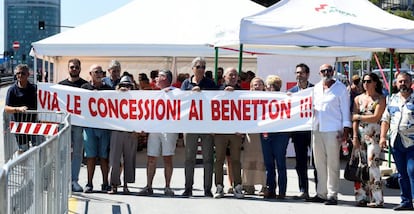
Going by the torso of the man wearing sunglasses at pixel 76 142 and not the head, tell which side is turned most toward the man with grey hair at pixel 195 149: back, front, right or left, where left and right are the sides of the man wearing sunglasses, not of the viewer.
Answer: left

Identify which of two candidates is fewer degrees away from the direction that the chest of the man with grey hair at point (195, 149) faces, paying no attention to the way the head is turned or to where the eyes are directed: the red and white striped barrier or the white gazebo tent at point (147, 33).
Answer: the red and white striped barrier

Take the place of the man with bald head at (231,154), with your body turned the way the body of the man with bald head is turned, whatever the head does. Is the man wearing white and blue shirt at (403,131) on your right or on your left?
on your left

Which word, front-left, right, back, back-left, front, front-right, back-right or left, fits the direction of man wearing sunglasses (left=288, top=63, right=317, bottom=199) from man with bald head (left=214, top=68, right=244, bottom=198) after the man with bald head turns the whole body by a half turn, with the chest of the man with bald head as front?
right

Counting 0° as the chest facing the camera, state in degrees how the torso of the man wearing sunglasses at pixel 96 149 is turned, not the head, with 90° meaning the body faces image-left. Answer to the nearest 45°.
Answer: approximately 0°

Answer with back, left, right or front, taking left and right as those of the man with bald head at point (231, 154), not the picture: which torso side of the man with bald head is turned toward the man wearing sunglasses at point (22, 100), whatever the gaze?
right

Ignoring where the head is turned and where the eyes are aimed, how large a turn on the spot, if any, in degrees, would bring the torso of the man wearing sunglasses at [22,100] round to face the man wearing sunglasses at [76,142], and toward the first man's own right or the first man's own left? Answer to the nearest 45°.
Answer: approximately 90° to the first man's own left

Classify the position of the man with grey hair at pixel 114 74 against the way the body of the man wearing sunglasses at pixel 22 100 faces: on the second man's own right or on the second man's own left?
on the second man's own left
